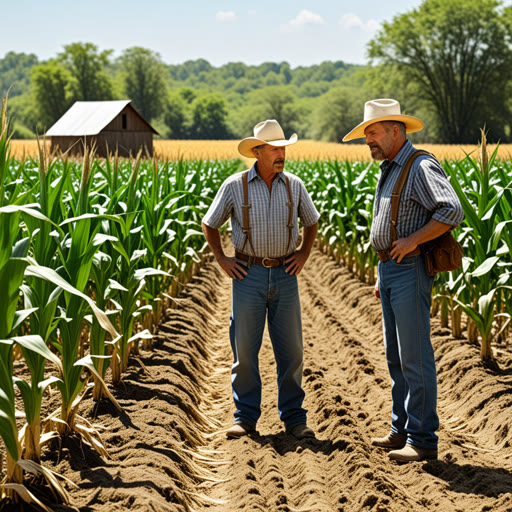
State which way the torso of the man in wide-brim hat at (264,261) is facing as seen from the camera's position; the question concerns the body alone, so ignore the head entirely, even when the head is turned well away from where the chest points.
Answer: toward the camera

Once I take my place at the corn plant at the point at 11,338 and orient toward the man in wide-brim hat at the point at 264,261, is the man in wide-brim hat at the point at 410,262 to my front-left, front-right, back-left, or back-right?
front-right

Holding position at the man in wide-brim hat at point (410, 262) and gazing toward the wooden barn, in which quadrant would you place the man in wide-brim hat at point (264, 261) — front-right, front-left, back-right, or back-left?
front-left

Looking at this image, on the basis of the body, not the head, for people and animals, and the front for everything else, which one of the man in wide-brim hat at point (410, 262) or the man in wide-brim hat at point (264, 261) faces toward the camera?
the man in wide-brim hat at point (264, 261)

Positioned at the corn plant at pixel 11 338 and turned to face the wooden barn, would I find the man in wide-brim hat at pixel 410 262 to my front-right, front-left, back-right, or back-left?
front-right

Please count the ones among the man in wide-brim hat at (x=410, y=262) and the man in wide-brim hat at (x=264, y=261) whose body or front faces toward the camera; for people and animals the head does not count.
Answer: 1

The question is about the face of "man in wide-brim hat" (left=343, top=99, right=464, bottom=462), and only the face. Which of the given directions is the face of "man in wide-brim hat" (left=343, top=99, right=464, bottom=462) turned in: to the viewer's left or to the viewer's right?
to the viewer's left

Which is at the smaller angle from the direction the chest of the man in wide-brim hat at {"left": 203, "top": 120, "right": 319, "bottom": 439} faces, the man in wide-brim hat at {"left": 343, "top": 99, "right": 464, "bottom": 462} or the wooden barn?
the man in wide-brim hat

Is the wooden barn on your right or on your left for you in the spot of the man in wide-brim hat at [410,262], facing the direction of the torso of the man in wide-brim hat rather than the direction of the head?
on your right

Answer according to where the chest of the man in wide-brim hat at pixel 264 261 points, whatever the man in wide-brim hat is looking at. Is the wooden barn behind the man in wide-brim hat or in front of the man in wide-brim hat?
behind

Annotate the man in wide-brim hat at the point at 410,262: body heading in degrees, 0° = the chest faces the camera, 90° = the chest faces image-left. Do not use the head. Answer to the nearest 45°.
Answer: approximately 90°
